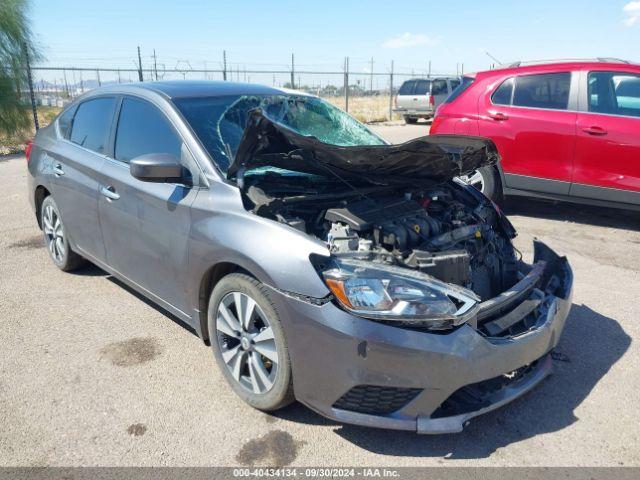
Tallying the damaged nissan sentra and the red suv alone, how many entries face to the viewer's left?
0

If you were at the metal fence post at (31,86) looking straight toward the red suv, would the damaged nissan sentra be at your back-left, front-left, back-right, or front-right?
front-right

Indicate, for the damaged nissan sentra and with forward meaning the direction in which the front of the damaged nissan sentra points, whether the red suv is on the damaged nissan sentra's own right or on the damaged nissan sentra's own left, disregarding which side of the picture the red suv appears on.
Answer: on the damaged nissan sentra's own left

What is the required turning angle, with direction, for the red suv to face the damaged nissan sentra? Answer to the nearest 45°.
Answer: approximately 90° to its right

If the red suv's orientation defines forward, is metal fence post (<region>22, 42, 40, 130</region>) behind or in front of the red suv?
behind

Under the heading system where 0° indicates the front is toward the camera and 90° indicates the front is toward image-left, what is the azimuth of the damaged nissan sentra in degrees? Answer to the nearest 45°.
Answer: approximately 315°

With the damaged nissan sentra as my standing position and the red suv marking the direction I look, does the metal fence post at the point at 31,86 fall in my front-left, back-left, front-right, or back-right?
front-left

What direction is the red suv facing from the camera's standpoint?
to the viewer's right

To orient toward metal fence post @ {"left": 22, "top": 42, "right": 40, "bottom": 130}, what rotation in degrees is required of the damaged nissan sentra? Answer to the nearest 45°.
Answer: approximately 180°
